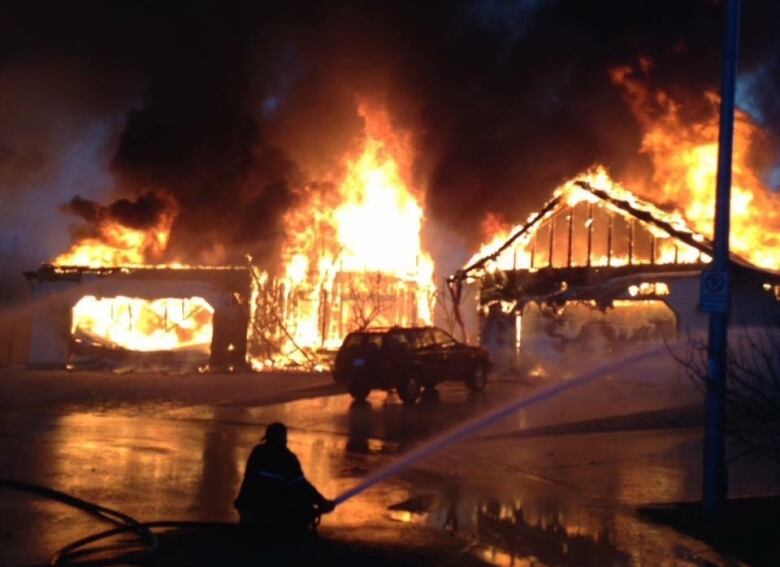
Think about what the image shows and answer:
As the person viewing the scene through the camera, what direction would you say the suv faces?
facing away from the viewer and to the right of the viewer

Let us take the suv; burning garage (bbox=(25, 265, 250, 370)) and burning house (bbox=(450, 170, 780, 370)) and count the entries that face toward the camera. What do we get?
2

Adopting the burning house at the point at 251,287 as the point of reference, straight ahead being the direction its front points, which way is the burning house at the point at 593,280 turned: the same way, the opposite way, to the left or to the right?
the same way

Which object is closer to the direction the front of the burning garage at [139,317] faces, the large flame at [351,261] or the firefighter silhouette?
the firefighter silhouette

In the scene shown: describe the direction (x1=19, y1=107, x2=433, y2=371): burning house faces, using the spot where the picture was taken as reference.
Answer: facing the viewer

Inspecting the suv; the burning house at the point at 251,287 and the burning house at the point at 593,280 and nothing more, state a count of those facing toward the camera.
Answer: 2

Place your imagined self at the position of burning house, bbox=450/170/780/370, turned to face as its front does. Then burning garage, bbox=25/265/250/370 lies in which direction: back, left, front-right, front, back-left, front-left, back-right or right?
right

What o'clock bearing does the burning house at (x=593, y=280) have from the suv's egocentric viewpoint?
The burning house is roughly at 12 o'clock from the suv.

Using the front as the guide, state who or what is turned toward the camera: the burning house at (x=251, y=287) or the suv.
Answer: the burning house

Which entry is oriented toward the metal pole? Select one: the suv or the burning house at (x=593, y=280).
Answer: the burning house

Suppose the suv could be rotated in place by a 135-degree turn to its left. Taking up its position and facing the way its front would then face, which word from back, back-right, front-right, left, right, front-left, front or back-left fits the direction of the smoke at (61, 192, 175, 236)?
front-right

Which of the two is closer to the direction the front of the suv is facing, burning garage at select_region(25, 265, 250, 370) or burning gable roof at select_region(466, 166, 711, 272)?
the burning gable roof

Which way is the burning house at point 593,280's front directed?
toward the camera

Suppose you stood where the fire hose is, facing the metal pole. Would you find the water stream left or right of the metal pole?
left

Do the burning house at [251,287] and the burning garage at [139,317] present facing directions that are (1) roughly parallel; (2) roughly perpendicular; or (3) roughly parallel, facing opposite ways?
roughly parallel

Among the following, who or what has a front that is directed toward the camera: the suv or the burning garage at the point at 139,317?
the burning garage

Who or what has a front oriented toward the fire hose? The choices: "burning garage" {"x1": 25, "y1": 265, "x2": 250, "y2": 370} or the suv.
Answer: the burning garage
